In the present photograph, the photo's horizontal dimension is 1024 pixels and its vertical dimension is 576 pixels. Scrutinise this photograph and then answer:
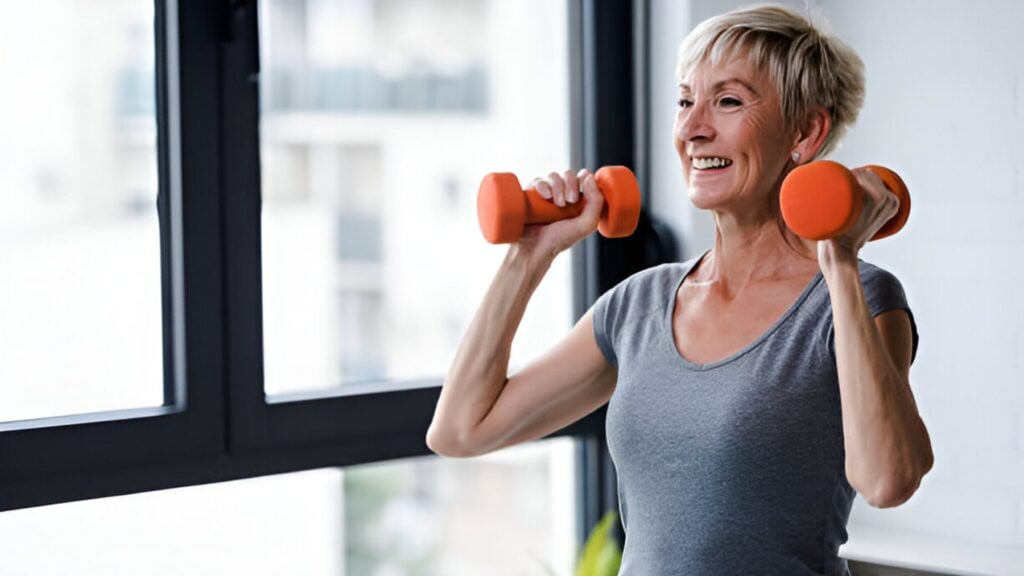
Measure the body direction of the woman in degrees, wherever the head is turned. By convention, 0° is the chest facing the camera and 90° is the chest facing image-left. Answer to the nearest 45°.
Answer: approximately 45°
